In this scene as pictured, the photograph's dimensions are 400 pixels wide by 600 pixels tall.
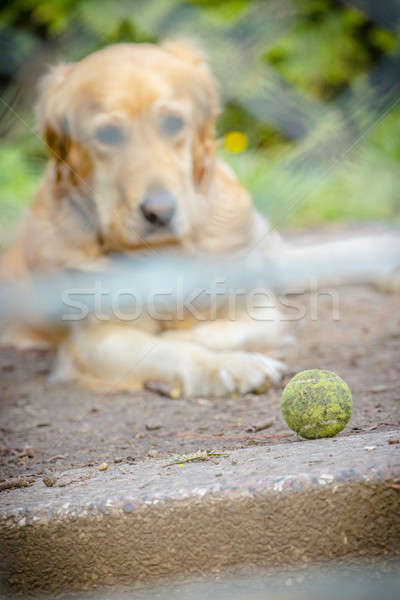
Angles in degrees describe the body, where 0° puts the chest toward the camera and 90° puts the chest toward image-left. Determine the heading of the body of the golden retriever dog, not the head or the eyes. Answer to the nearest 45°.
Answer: approximately 315°

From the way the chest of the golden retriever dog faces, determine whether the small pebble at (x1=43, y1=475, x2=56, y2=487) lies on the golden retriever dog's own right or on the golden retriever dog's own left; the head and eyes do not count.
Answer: on the golden retriever dog's own right

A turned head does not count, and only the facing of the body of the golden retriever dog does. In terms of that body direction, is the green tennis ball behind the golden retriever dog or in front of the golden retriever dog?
in front
